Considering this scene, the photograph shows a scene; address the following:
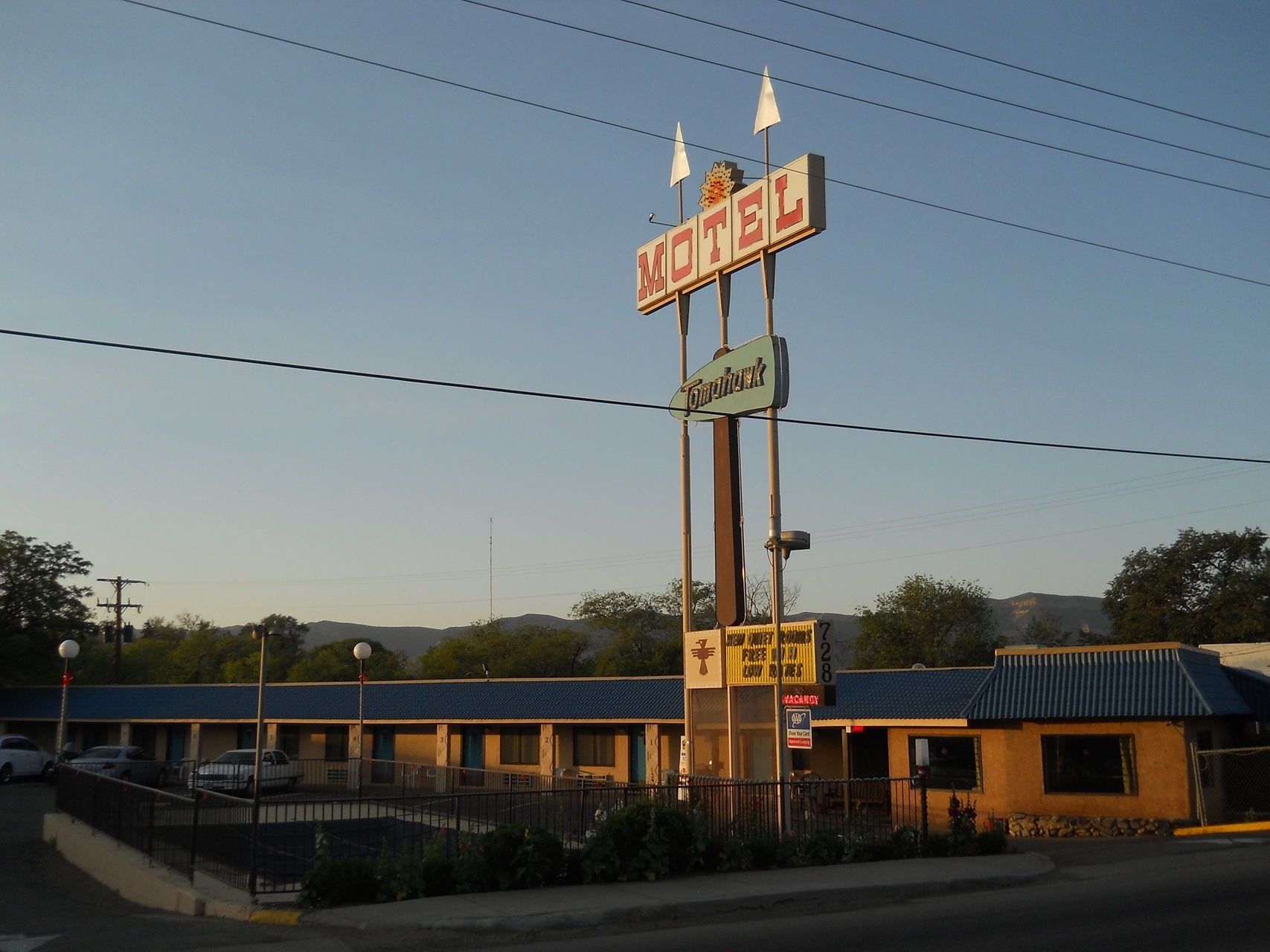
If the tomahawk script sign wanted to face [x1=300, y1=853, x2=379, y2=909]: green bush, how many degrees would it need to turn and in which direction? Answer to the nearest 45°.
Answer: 0° — it already faces it

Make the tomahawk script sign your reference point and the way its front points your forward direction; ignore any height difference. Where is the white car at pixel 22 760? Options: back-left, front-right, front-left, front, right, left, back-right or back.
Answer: right

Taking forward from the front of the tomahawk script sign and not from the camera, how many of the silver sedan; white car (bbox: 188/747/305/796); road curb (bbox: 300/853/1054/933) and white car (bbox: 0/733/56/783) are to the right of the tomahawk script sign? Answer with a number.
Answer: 3

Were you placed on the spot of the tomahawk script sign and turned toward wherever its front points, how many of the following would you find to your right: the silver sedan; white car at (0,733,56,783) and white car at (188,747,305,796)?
3

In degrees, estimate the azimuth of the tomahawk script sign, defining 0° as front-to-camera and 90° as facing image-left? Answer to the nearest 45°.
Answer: approximately 45°

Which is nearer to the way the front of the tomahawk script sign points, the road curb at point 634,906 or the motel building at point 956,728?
the road curb

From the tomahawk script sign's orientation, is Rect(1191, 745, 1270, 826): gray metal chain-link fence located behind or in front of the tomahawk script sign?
behind

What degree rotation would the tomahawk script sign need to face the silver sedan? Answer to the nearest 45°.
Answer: approximately 90° to its right
